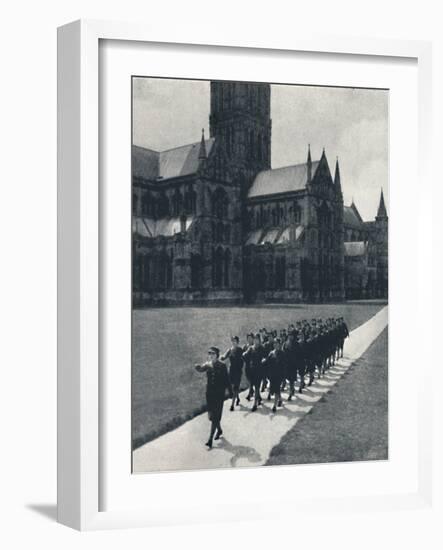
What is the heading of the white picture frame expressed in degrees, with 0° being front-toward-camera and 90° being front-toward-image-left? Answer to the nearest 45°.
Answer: approximately 315°
